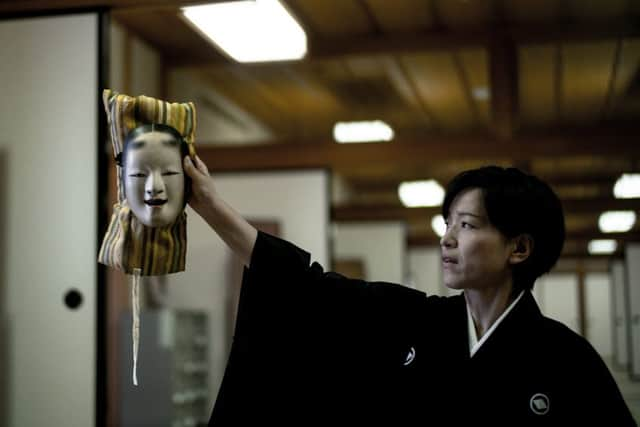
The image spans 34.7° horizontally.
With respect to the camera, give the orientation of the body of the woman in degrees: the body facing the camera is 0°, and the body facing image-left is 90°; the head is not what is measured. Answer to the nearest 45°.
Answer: approximately 45°

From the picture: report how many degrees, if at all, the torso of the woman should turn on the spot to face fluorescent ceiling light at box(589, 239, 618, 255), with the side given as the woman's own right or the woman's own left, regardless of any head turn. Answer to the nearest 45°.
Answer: approximately 135° to the woman's own right

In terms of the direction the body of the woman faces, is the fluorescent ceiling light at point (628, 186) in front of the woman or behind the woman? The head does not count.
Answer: behind

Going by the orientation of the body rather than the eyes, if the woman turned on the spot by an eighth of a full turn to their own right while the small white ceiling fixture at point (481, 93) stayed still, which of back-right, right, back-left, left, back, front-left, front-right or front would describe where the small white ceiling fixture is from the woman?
right

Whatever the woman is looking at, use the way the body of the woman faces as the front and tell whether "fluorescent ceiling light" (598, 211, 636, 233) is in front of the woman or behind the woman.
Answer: behind
